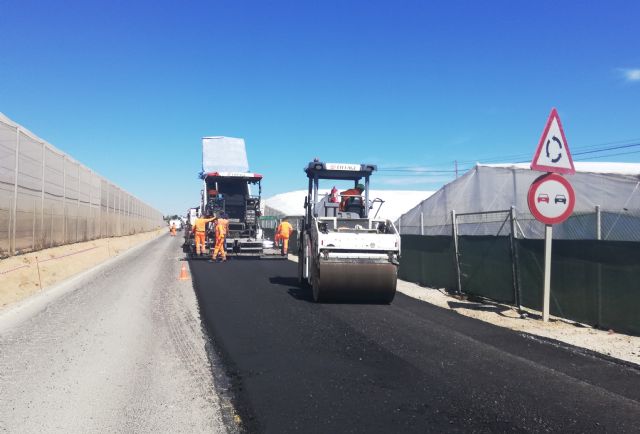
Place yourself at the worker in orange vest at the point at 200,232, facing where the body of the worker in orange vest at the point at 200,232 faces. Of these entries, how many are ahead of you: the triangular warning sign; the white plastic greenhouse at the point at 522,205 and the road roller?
0

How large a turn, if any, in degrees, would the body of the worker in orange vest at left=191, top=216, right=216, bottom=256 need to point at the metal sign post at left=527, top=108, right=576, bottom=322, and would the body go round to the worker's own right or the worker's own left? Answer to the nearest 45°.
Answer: approximately 135° to the worker's own right

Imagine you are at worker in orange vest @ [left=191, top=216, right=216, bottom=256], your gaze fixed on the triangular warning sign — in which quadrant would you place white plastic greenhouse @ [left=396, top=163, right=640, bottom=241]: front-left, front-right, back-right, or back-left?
front-left

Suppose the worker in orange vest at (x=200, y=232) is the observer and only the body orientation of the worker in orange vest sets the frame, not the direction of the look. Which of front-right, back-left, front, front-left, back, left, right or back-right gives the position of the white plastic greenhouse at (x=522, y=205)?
back-right

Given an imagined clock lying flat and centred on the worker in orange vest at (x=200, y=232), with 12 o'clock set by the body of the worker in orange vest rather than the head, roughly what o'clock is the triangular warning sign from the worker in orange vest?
The triangular warning sign is roughly at 5 o'clock from the worker in orange vest.

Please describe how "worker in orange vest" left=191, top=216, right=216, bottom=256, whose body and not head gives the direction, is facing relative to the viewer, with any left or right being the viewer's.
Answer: facing away from the viewer

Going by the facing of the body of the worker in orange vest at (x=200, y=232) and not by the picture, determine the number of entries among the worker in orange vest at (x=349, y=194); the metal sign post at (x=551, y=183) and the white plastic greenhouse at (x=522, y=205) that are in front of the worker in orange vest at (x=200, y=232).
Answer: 0

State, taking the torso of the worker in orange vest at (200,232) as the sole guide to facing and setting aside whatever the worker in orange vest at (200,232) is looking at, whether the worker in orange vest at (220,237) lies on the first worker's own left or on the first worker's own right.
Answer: on the first worker's own right

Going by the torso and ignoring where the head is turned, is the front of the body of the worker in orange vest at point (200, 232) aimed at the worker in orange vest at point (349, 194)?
no
